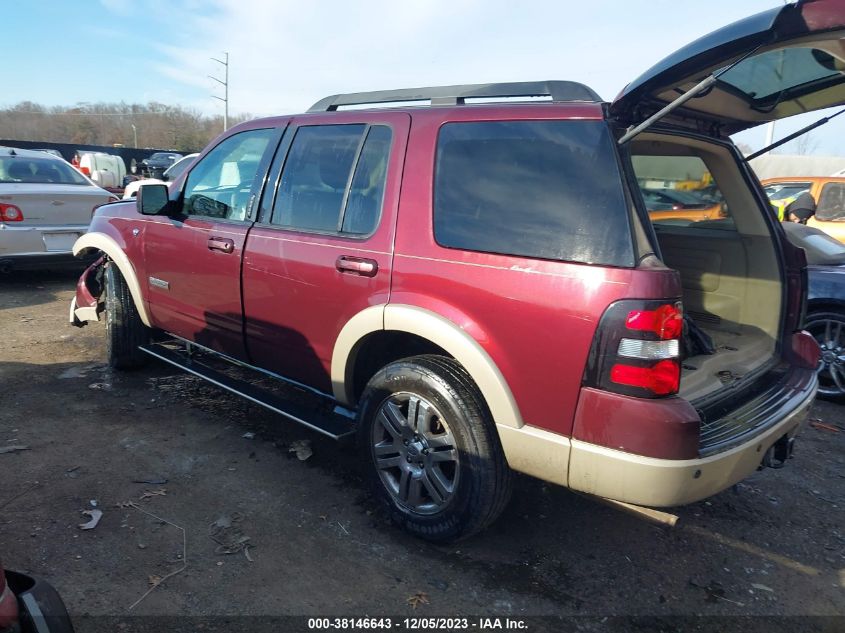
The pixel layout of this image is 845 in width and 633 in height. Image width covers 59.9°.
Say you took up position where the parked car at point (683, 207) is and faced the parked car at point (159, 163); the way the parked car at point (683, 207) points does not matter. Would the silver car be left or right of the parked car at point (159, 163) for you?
left

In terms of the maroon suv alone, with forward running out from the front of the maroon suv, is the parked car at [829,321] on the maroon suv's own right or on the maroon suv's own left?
on the maroon suv's own right

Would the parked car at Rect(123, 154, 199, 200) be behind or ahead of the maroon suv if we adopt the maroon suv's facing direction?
ahead

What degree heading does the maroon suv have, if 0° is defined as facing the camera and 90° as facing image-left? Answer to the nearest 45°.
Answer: approximately 135°

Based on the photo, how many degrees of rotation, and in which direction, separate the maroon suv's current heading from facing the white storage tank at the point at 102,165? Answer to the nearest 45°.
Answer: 0° — it already faces it
